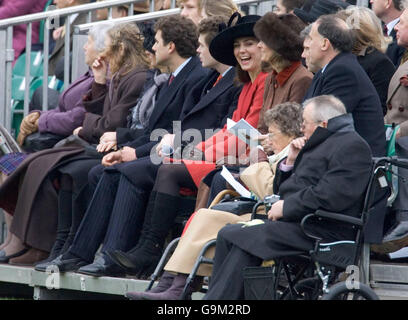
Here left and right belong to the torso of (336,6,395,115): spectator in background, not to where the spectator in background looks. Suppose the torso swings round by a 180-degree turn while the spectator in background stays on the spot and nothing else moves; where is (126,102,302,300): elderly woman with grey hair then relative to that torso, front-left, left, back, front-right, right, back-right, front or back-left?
back-right

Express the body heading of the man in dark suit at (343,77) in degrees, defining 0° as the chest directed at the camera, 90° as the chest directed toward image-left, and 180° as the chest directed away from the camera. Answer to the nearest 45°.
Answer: approximately 90°

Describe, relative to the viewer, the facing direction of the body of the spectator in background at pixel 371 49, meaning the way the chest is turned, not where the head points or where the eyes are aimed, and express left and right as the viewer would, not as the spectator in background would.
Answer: facing to the left of the viewer

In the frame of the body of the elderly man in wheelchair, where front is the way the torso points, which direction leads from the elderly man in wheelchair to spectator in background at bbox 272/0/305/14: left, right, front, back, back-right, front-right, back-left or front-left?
right

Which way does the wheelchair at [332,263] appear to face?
to the viewer's left

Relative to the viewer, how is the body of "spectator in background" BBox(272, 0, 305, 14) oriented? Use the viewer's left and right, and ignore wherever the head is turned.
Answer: facing to the left of the viewer

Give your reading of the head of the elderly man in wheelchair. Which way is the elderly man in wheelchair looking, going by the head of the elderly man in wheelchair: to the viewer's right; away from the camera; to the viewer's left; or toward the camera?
to the viewer's left

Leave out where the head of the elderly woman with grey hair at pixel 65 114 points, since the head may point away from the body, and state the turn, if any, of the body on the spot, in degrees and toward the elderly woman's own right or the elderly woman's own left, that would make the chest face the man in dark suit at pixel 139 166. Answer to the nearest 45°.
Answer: approximately 135° to the elderly woman's own left

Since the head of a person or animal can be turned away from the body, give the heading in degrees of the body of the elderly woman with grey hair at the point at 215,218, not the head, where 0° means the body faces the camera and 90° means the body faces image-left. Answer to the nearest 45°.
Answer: approximately 90°

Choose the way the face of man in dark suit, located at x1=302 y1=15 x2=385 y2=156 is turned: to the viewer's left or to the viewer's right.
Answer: to the viewer's left

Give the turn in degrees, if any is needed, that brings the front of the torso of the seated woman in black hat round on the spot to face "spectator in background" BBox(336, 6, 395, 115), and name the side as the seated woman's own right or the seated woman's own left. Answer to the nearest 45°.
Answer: approximately 135° to the seated woman's own left

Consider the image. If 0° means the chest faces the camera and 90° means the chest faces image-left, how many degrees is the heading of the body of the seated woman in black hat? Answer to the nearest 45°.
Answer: approximately 45°
